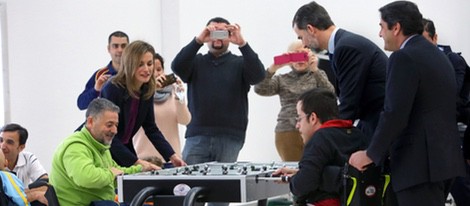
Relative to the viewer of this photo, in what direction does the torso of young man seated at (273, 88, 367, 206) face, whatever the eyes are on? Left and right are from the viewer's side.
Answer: facing to the left of the viewer

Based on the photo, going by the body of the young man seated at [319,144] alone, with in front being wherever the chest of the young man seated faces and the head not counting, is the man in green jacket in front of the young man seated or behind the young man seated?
in front

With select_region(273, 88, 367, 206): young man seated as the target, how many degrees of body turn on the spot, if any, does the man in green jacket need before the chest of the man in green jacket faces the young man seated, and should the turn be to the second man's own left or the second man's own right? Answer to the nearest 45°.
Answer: approximately 45° to the second man's own right

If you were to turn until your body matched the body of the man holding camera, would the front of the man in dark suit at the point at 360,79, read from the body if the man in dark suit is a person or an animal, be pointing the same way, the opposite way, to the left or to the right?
to the right

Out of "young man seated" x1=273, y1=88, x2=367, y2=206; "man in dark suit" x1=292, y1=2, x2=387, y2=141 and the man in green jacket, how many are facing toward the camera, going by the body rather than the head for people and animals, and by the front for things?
0

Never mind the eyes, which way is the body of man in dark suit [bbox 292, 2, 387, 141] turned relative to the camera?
to the viewer's left

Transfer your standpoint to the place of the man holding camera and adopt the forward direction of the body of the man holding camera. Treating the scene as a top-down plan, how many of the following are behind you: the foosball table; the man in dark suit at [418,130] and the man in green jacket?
0

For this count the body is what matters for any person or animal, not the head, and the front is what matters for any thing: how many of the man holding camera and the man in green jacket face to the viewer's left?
0

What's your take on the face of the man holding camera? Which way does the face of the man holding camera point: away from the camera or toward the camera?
toward the camera

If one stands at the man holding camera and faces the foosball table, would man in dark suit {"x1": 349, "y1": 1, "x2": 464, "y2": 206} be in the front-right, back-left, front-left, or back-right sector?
front-left

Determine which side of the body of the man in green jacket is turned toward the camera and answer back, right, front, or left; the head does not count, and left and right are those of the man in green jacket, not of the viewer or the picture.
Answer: right

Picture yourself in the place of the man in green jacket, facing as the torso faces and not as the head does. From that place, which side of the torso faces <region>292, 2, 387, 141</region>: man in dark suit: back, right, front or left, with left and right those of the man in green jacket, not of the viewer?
front

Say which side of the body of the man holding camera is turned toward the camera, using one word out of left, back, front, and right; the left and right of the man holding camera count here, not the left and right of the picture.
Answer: front

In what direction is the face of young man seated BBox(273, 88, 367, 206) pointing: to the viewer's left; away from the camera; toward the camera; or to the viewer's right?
to the viewer's left

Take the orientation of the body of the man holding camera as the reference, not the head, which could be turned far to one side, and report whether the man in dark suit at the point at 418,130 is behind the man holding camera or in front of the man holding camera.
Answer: in front

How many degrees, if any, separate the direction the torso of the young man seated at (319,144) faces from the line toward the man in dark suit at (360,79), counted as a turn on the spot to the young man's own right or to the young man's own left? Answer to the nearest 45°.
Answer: approximately 135° to the young man's own right
